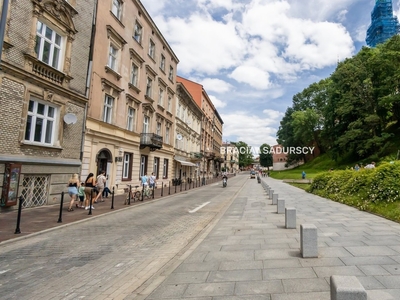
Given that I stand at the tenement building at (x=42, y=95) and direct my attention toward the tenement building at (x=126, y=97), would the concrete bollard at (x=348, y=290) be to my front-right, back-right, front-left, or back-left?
back-right

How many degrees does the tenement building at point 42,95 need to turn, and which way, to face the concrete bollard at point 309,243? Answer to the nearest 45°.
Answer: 0° — it already faces it

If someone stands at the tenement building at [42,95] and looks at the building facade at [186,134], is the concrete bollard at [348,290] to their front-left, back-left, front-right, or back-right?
back-right

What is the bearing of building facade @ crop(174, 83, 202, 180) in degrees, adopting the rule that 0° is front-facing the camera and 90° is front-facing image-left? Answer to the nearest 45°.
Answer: approximately 270°

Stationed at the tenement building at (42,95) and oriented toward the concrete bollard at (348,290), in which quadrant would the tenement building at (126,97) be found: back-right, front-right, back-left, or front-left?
back-left

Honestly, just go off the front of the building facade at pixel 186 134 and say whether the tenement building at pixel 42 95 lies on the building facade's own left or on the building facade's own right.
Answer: on the building facade's own right

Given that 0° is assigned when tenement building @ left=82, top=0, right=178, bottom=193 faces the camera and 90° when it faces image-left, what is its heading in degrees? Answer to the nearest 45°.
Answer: approximately 315°

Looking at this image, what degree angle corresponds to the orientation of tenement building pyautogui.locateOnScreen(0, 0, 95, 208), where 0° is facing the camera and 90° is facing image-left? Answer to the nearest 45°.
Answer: approximately 315°

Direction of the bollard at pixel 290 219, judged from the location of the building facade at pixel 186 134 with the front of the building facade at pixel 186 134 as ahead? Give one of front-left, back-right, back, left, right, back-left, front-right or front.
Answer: right

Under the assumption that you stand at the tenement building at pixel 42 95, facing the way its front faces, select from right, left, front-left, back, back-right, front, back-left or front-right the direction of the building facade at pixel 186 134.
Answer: left

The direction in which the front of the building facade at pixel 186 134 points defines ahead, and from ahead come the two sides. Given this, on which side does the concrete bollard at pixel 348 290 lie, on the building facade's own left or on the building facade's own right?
on the building facade's own right
